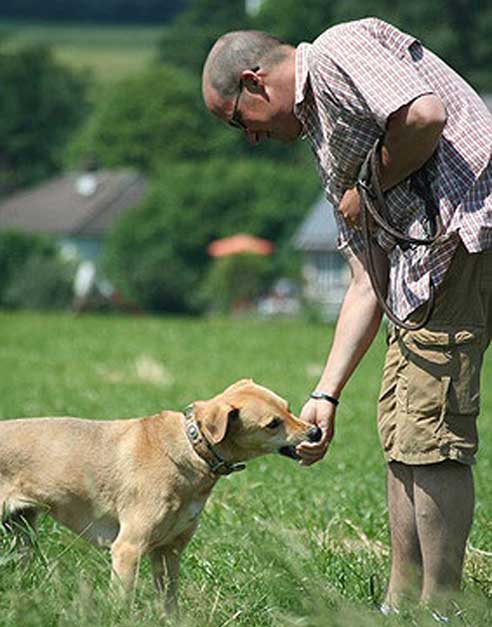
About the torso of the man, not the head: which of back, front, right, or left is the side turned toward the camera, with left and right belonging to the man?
left

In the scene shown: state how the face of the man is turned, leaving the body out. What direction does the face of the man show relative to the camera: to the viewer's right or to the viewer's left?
to the viewer's left
